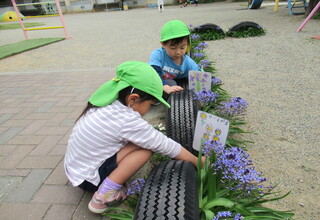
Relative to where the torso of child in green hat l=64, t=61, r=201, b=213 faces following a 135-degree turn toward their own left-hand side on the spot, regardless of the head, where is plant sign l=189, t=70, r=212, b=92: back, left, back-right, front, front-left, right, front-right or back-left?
right

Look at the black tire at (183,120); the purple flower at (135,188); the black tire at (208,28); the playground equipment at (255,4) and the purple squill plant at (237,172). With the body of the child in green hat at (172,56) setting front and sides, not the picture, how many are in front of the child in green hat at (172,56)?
3

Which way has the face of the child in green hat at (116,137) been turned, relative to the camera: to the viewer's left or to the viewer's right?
to the viewer's right

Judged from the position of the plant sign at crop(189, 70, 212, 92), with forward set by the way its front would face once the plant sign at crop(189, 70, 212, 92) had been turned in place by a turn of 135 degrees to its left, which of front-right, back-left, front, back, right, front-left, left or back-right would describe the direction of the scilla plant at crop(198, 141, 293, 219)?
back-right

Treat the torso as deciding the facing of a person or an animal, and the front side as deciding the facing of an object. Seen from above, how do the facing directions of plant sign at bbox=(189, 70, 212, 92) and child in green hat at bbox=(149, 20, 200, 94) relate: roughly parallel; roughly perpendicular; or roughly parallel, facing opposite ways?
roughly parallel

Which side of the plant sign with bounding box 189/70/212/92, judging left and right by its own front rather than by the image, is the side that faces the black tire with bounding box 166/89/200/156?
front

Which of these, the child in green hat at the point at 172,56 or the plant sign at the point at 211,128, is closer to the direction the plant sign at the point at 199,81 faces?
the plant sign

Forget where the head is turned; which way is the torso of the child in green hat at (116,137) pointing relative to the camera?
to the viewer's right

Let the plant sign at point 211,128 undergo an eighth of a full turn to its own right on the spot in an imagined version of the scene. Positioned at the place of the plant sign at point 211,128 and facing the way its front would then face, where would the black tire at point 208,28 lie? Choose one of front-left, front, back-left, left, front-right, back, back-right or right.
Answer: back-right

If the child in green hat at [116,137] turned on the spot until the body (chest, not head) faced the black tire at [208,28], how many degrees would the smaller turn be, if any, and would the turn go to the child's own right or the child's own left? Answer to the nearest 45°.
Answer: approximately 45° to the child's own left

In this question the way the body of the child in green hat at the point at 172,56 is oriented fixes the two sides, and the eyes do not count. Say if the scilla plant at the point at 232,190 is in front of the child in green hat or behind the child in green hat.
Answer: in front

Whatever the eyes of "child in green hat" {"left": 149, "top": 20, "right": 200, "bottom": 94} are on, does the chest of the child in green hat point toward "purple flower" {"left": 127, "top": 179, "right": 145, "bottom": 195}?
yes

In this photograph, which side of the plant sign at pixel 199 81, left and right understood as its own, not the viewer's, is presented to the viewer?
front

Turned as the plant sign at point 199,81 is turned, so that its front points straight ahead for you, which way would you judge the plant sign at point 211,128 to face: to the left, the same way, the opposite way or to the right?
the same way

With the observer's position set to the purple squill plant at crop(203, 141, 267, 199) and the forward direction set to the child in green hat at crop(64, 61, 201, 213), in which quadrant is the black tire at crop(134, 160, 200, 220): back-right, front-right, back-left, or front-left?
front-left

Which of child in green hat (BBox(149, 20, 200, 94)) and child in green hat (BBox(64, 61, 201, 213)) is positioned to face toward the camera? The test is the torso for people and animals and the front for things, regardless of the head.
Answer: child in green hat (BBox(149, 20, 200, 94))
